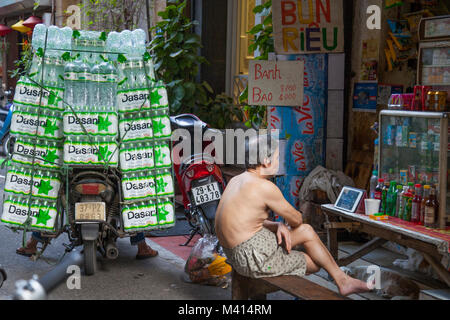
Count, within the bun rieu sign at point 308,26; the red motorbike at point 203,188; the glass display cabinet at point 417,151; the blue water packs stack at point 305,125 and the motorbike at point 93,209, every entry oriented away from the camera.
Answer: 2

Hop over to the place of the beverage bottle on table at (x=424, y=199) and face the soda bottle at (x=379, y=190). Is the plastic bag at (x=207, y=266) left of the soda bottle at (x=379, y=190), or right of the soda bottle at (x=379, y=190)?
left

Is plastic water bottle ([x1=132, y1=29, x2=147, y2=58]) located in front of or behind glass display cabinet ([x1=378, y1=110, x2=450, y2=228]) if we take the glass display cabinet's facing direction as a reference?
in front

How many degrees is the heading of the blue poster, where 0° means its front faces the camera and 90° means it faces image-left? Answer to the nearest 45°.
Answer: approximately 0°

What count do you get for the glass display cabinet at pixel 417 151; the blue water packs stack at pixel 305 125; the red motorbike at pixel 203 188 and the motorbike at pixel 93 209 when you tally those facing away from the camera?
2

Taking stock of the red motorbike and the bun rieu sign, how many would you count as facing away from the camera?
1

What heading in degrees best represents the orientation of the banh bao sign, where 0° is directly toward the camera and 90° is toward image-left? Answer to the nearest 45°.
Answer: approximately 0°

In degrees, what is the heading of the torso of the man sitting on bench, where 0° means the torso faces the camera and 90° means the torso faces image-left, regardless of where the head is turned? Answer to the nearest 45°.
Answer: approximately 225°
